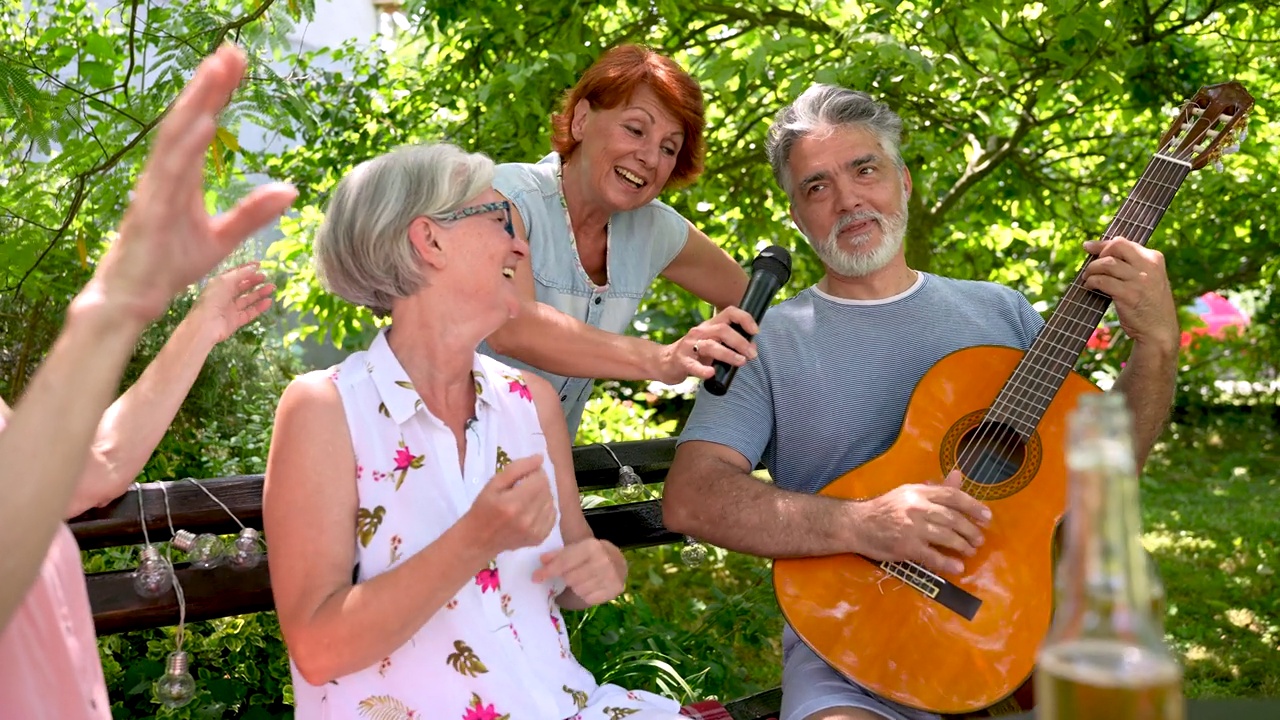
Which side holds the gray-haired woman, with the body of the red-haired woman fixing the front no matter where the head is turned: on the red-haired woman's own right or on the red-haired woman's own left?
on the red-haired woman's own right

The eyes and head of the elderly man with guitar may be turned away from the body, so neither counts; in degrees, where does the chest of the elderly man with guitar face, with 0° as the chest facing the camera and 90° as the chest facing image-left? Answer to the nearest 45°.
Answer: approximately 0°

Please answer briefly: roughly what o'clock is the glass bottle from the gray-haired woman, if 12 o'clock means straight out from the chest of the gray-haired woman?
The glass bottle is roughly at 1 o'clock from the gray-haired woman.

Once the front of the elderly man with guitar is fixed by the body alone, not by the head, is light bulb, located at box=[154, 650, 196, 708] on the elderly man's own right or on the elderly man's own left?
on the elderly man's own right

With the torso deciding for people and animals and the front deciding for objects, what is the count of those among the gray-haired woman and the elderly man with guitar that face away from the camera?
0

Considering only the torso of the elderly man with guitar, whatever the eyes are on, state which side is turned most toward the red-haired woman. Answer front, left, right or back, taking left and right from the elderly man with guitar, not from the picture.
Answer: right

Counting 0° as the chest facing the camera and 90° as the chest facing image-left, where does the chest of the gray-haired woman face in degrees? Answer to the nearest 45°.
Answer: approximately 315°

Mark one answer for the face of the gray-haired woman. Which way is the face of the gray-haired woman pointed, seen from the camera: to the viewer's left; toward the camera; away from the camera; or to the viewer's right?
to the viewer's right

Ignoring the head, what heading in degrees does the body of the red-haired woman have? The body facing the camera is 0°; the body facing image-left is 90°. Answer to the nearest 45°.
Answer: approximately 315°

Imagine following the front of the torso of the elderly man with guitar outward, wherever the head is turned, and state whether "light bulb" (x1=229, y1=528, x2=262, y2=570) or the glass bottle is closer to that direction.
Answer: the glass bottle
